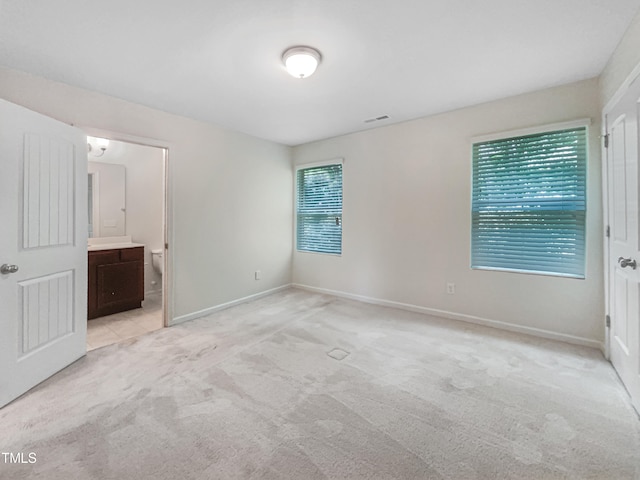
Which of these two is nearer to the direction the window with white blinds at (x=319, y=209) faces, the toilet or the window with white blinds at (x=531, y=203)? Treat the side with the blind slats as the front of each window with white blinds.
the toilet

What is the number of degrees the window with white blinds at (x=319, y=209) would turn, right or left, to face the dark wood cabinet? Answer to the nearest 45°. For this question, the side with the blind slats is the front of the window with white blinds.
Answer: approximately 45° to its right

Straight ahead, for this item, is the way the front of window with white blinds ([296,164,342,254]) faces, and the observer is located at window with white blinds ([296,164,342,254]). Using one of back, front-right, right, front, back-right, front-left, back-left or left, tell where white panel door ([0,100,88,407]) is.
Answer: front

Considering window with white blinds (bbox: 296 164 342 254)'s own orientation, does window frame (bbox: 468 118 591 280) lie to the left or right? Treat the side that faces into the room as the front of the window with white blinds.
on its left

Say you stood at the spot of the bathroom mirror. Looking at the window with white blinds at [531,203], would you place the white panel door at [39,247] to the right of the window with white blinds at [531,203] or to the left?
right

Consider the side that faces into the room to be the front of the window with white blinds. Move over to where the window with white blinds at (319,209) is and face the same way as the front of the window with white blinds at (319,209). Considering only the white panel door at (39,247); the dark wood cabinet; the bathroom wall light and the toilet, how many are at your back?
0

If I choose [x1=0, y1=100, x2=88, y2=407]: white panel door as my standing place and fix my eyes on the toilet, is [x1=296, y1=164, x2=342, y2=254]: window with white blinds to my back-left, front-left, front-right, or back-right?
front-right

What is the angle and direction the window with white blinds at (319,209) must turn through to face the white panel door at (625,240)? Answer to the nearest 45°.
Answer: approximately 90° to its left

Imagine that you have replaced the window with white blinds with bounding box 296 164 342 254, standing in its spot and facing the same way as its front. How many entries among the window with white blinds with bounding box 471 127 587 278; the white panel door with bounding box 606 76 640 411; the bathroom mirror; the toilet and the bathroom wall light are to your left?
2

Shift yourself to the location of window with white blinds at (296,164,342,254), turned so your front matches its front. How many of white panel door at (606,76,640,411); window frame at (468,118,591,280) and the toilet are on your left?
2

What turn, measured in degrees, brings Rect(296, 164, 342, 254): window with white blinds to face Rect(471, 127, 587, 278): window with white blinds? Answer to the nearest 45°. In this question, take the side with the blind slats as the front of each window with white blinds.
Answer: approximately 90° to its left

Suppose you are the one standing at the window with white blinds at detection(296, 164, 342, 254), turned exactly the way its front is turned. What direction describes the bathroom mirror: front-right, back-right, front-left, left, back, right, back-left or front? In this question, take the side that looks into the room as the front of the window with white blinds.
front-right

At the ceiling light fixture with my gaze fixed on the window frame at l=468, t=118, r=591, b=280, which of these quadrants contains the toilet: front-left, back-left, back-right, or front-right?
back-left

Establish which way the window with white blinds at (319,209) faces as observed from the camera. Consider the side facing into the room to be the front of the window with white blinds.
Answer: facing the viewer and to the left of the viewer

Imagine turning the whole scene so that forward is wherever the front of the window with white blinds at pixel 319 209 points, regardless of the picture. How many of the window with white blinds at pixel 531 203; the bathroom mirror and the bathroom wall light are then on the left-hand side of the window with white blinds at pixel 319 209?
1

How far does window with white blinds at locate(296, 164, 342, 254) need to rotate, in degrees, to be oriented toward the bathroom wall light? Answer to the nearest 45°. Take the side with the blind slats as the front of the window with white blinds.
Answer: approximately 45° to its right

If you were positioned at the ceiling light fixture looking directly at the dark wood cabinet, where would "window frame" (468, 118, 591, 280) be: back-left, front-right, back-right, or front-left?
back-right

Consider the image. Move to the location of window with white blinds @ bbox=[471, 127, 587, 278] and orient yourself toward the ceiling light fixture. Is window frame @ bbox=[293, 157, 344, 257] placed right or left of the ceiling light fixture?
right

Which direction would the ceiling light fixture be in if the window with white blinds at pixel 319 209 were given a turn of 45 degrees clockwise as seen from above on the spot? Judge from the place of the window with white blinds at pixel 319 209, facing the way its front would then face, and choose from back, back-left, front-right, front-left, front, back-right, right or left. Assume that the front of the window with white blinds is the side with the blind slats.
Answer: left
